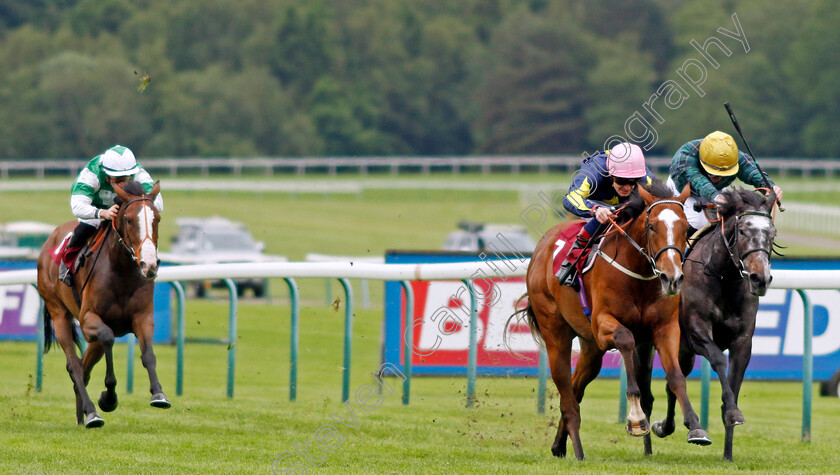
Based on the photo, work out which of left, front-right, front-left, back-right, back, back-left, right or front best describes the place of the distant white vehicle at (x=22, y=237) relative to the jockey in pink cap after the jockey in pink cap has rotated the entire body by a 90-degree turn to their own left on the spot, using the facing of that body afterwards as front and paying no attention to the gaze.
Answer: left

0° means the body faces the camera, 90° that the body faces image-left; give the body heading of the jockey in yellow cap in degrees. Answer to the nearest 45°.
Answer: approximately 315°

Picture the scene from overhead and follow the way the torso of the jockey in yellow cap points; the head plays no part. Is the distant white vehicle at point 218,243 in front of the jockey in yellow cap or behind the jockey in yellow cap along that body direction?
behind

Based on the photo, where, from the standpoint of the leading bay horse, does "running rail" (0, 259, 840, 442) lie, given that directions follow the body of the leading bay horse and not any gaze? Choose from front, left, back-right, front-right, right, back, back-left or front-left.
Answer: back

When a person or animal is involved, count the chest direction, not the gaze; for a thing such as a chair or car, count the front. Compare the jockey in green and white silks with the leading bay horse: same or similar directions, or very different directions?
same or similar directions

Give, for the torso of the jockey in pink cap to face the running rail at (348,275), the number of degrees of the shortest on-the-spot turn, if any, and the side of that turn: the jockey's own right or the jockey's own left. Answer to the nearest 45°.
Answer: approximately 180°

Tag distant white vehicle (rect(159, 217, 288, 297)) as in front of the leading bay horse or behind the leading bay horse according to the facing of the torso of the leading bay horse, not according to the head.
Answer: behind

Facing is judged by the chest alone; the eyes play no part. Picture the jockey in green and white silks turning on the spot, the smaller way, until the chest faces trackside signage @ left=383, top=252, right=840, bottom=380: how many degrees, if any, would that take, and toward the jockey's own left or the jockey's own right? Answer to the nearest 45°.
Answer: approximately 90° to the jockey's own left

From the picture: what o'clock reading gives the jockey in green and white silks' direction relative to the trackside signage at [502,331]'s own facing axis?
The jockey in green and white silks is roughly at 1 o'clock from the trackside signage.

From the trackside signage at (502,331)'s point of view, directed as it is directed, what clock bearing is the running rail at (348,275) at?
The running rail is roughly at 1 o'clock from the trackside signage.

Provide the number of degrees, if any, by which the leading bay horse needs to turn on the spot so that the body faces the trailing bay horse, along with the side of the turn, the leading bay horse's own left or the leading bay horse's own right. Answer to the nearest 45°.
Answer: approximately 135° to the leading bay horse's own right

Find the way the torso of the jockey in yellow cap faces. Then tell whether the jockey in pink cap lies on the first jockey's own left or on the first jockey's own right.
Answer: on the first jockey's own right

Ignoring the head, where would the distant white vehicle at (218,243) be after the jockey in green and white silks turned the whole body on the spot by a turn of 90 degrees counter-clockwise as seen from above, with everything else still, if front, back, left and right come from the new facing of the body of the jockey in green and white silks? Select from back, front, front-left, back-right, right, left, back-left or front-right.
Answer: front-left
